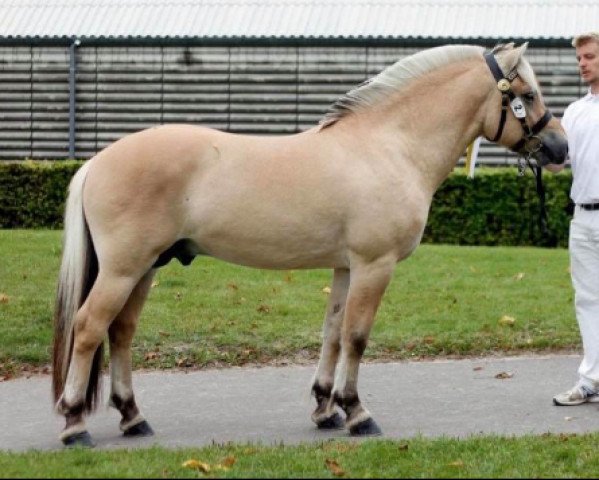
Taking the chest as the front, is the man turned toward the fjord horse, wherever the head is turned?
yes

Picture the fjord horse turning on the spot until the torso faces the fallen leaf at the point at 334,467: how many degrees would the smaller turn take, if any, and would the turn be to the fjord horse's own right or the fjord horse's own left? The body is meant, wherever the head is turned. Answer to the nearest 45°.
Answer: approximately 90° to the fjord horse's own right

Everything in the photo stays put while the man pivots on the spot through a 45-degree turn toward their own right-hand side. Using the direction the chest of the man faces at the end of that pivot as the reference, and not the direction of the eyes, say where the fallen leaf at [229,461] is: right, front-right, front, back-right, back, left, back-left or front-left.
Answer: front-left

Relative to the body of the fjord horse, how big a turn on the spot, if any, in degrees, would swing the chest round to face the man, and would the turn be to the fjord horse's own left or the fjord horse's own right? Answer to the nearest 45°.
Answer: approximately 45° to the fjord horse's own left

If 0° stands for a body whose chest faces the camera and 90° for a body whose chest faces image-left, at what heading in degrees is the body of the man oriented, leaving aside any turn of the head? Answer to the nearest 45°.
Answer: approximately 45°

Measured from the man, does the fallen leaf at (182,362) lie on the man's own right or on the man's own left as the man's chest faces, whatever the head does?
on the man's own right

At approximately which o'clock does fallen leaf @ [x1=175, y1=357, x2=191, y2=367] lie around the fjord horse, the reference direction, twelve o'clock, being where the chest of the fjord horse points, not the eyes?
The fallen leaf is roughly at 8 o'clock from the fjord horse.

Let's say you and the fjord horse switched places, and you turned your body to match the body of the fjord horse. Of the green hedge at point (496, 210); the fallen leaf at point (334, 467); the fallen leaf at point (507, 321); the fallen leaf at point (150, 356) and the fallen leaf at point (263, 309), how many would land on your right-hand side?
1

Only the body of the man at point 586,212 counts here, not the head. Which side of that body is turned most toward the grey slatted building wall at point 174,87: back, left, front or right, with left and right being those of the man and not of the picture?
right

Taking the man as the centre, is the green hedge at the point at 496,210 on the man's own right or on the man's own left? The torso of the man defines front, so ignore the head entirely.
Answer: on the man's own right

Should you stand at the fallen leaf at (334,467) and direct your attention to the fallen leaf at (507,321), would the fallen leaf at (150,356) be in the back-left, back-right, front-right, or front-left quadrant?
front-left

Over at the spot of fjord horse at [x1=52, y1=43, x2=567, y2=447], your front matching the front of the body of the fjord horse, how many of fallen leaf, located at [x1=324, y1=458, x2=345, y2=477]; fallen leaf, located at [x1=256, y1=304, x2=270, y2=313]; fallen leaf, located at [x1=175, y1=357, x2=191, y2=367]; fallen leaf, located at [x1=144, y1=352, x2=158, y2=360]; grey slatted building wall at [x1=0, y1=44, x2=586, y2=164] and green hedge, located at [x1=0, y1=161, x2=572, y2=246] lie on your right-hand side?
1

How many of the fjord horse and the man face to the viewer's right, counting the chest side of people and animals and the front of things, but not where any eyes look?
1

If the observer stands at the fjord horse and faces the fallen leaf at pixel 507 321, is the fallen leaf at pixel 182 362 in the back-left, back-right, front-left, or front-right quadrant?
front-left

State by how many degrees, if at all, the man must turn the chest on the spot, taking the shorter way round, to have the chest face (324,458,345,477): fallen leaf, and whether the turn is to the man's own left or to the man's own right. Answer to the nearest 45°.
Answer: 0° — they already face it

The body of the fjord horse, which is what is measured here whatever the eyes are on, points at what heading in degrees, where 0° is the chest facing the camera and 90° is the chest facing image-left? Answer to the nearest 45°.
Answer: approximately 270°

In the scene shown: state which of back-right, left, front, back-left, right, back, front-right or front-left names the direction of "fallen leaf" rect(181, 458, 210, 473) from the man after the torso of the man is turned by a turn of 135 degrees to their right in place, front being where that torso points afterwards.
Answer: back-left

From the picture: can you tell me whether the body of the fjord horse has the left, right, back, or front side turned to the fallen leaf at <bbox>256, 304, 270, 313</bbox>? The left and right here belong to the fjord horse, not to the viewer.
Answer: left
